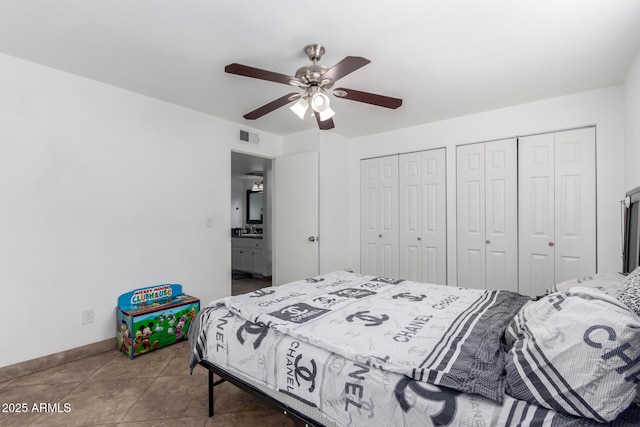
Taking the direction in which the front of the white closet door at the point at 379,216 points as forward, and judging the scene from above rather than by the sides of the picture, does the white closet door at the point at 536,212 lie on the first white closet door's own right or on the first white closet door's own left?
on the first white closet door's own left

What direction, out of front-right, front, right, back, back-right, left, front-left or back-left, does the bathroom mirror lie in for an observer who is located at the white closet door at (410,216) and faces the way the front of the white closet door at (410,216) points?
right

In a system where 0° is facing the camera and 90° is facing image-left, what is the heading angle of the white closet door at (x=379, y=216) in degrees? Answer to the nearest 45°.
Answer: approximately 45°

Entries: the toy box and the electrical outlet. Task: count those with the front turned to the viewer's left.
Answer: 0

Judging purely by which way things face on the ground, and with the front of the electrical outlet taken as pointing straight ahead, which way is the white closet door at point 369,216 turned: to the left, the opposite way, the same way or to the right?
to the right

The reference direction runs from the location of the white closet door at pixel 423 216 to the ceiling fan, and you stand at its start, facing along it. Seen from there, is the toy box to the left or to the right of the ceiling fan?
right

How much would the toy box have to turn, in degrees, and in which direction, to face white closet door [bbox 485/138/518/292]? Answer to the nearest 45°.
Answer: approximately 45° to its left

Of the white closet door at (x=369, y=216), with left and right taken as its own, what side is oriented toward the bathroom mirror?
right

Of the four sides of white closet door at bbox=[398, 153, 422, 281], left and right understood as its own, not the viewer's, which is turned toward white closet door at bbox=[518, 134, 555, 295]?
left

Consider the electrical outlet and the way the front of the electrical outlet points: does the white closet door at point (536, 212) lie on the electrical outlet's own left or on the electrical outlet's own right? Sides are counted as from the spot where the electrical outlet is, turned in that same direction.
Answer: on the electrical outlet's own left

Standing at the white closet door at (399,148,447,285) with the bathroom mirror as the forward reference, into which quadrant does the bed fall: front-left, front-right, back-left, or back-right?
back-left

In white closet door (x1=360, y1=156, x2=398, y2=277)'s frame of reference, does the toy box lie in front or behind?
in front
